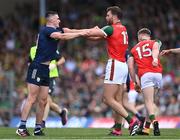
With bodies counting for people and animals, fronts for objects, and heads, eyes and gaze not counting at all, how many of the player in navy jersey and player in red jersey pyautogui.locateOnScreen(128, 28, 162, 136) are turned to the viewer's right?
1

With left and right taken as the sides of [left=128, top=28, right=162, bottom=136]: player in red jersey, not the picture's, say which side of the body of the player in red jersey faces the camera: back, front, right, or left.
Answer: back

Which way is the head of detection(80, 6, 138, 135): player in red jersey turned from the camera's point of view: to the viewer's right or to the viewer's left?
to the viewer's left

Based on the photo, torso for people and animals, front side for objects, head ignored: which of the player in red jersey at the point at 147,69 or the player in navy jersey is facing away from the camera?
the player in red jersey

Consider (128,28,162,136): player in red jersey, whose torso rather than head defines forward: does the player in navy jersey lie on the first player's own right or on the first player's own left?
on the first player's own left

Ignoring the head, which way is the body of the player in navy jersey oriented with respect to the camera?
to the viewer's right

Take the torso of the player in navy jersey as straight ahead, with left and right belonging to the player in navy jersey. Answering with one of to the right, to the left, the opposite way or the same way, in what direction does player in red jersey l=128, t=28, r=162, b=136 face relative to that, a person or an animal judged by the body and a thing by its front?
to the left

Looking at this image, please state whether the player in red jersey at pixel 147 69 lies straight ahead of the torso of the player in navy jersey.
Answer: yes

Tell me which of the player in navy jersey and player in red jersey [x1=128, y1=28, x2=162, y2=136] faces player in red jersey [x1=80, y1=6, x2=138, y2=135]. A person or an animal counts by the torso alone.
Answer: the player in navy jersey

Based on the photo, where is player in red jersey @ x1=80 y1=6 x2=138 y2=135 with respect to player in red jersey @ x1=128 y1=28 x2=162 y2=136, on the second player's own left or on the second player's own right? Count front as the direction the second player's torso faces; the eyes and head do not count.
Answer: on the second player's own left

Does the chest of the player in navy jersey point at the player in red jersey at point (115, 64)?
yes
